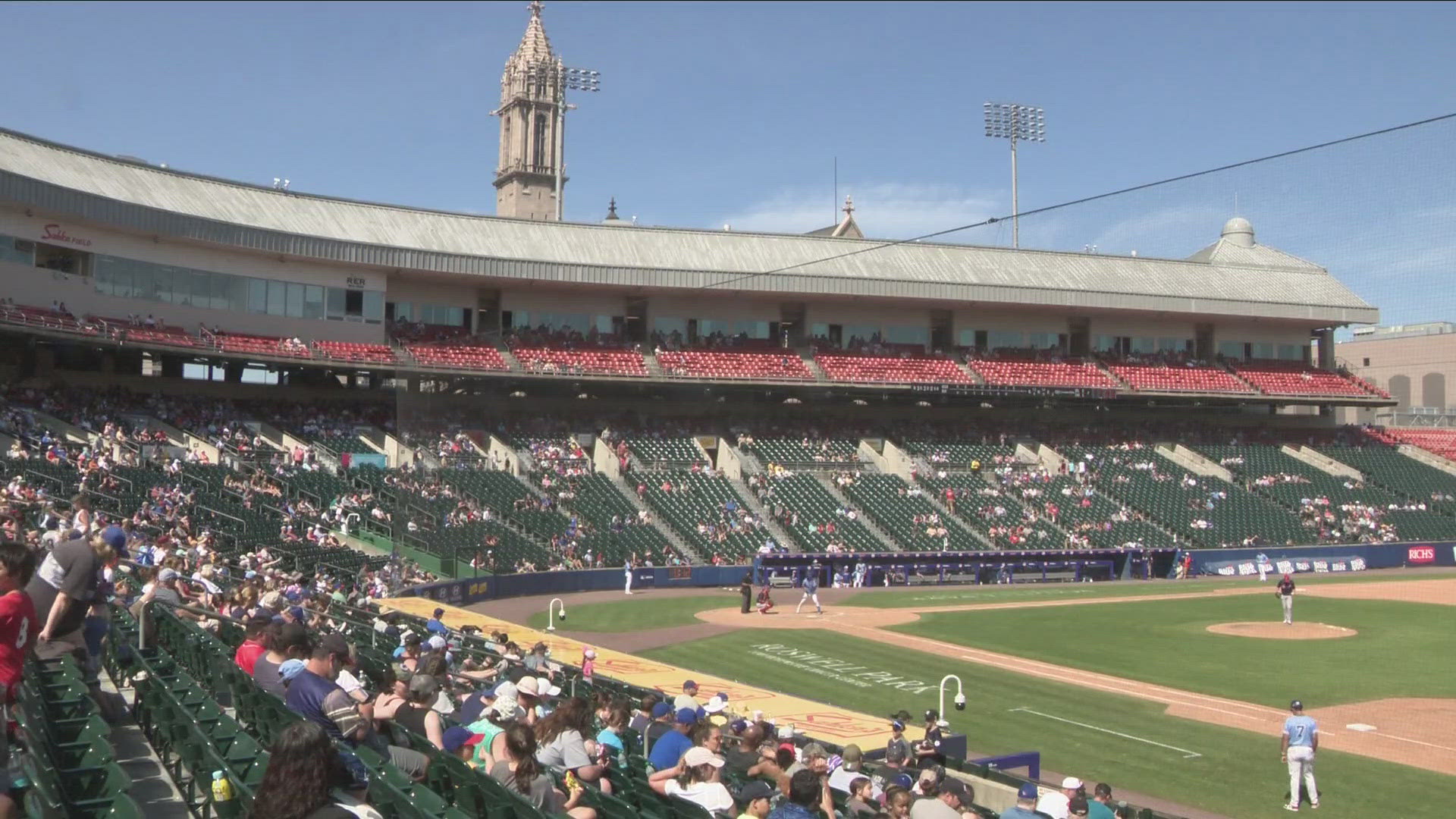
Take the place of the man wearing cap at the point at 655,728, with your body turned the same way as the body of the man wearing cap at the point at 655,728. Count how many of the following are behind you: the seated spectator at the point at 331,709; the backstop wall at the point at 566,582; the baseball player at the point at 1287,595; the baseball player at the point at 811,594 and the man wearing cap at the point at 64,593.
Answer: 2

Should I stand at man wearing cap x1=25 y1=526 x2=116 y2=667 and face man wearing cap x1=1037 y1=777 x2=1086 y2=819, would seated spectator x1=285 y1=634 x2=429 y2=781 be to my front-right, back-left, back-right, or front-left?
front-right

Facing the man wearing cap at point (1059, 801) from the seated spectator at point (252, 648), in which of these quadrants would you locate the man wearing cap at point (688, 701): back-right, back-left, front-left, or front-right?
front-left

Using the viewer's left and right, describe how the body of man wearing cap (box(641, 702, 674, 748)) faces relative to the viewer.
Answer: facing away from the viewer and to the right of the viewer

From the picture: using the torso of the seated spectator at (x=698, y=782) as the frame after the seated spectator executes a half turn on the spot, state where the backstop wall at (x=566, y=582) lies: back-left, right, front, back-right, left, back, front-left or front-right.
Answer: back-right

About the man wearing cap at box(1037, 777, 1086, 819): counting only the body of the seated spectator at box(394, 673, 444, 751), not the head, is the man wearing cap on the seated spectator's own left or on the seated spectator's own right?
on the seated spectator's own right

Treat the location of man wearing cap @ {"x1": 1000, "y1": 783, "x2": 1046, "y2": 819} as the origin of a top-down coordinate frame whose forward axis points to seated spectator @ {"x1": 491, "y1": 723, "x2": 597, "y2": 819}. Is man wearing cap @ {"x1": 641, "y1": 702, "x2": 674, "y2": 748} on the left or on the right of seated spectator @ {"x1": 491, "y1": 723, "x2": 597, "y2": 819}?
right

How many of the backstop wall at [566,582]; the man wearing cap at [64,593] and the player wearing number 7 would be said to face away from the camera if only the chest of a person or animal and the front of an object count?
1

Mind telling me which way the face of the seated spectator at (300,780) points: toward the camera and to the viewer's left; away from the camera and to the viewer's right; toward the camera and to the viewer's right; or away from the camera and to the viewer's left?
away from the camera and to the viewer's right

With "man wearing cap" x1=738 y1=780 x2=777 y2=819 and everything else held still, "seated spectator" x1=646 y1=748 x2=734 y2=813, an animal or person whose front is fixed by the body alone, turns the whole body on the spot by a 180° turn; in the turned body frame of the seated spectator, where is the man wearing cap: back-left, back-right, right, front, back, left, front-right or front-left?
left

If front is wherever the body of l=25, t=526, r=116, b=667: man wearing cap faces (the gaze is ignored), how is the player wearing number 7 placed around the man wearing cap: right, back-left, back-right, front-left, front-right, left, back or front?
front

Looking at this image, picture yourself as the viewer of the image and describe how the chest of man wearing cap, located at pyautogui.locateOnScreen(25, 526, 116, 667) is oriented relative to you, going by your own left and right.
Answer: facing to the right of the viewer

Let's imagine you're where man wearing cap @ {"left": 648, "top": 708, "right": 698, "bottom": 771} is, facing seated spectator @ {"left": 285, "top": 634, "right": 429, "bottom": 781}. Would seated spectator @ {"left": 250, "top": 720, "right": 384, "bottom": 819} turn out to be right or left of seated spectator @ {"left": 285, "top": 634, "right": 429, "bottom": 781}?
left

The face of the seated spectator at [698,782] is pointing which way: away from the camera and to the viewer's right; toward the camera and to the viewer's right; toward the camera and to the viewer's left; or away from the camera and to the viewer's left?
away from the camera and to the viewer's right

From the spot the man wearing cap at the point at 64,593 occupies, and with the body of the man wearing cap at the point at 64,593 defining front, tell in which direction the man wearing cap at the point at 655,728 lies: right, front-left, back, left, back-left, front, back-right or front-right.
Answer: front

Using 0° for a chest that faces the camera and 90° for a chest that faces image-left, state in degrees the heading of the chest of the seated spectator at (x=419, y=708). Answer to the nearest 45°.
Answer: approximately 225°

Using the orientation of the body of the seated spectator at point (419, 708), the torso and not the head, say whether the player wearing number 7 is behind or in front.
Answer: in front
